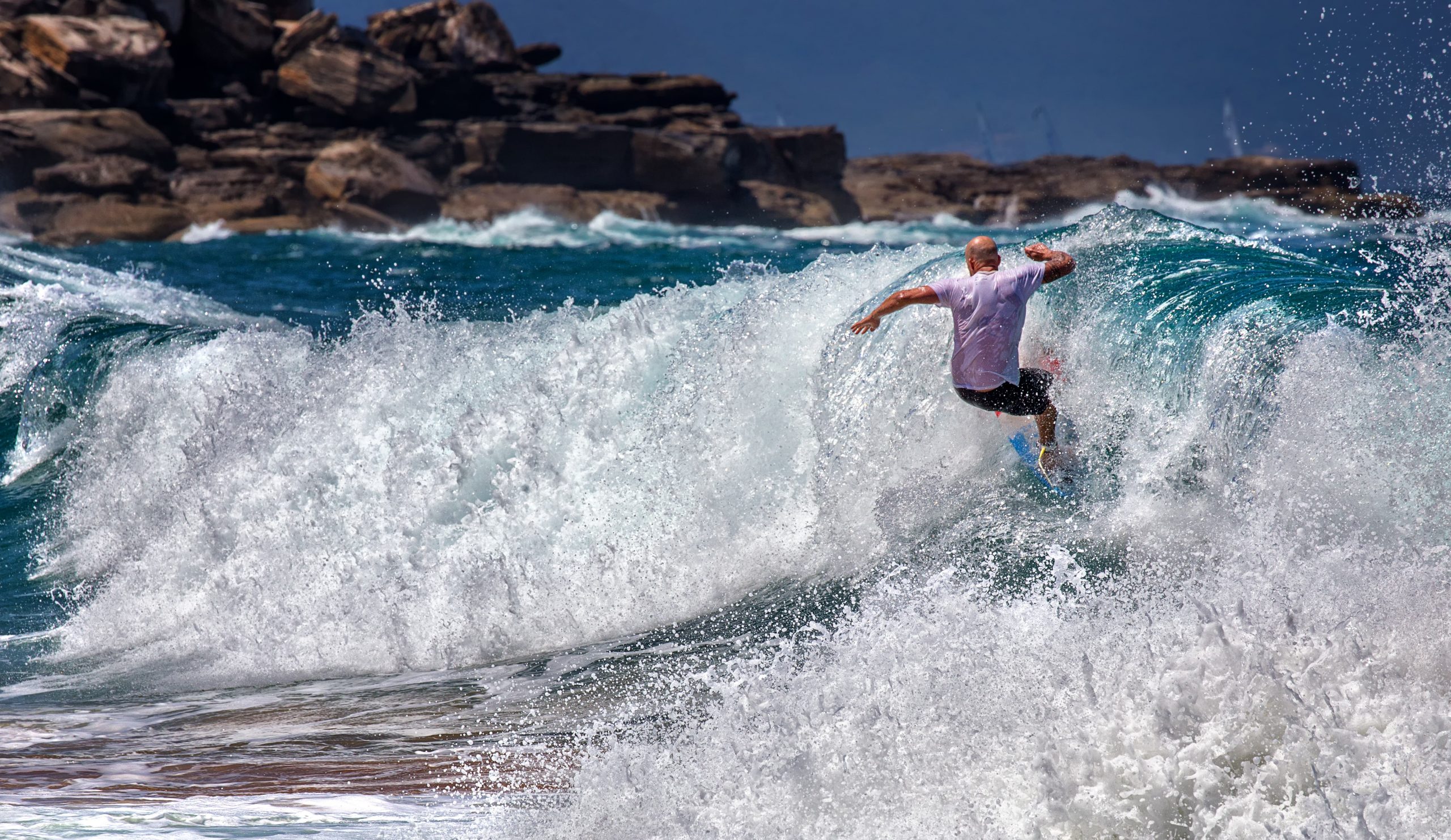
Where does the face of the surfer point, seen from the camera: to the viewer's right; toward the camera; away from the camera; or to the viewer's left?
away from the camera

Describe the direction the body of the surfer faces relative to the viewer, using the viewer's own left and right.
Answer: facing away from the viewer and to the right of the viewer
